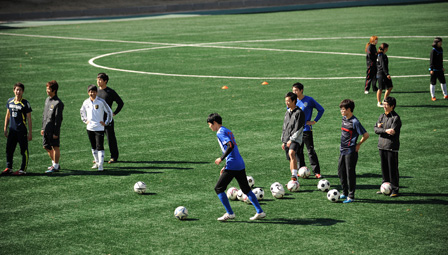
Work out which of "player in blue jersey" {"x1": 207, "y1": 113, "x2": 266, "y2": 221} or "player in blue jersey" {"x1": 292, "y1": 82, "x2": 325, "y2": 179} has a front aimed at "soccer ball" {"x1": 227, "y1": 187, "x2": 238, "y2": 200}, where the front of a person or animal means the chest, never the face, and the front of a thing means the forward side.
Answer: "player in blue jersey" {"x1": 292, "y1": 82, "x2": 325, "y2": 179}

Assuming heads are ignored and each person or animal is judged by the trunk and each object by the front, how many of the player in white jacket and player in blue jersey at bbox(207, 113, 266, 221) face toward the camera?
1

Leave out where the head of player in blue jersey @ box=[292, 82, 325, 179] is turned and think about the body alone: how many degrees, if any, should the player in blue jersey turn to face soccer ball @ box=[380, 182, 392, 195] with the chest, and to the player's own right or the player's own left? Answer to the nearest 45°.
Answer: approximately 90° to the player's own left

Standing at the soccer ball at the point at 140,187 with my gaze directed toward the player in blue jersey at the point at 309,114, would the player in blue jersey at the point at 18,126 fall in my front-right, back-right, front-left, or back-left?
back-left

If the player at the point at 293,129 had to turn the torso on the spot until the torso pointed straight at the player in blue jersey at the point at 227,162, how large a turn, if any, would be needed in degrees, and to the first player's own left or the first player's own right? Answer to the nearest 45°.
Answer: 0° — they already face them
